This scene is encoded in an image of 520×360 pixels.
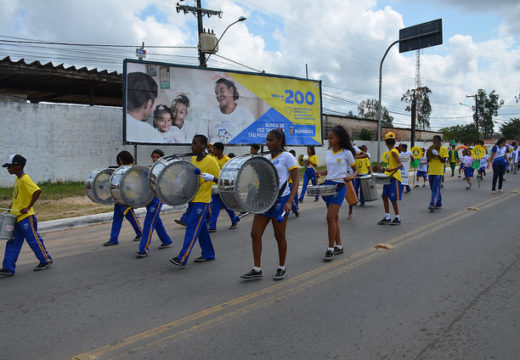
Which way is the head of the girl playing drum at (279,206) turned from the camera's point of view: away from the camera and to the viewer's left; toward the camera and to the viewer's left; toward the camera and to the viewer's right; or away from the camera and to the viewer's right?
toward the camera and to the viewer's left

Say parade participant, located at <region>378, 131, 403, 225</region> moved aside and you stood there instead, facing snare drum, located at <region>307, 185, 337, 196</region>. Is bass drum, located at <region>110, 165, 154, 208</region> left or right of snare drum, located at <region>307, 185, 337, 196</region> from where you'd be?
right

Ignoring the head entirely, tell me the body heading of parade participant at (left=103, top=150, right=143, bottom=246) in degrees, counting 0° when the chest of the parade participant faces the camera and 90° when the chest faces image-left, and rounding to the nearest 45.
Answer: approximately 90°

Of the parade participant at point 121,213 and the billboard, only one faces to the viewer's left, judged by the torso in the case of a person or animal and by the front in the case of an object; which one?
the parade participant

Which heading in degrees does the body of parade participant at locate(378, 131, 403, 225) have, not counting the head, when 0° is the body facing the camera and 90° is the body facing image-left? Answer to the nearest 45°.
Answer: approximately 45°

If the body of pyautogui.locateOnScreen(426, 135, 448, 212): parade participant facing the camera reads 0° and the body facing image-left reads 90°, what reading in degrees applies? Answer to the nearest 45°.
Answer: approximately 45°

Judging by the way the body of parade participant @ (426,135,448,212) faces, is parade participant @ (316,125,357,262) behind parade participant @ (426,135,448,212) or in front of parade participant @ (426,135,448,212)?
in front

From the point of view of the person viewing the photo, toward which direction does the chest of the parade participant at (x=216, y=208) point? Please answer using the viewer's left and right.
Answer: facing to the left of the viewer

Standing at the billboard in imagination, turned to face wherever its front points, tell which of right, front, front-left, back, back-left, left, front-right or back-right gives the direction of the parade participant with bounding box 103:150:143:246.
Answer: front-right

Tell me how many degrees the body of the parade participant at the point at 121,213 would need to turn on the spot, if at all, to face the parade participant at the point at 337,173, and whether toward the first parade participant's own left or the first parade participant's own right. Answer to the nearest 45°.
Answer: approximately 135° to the first parade participant's own left
